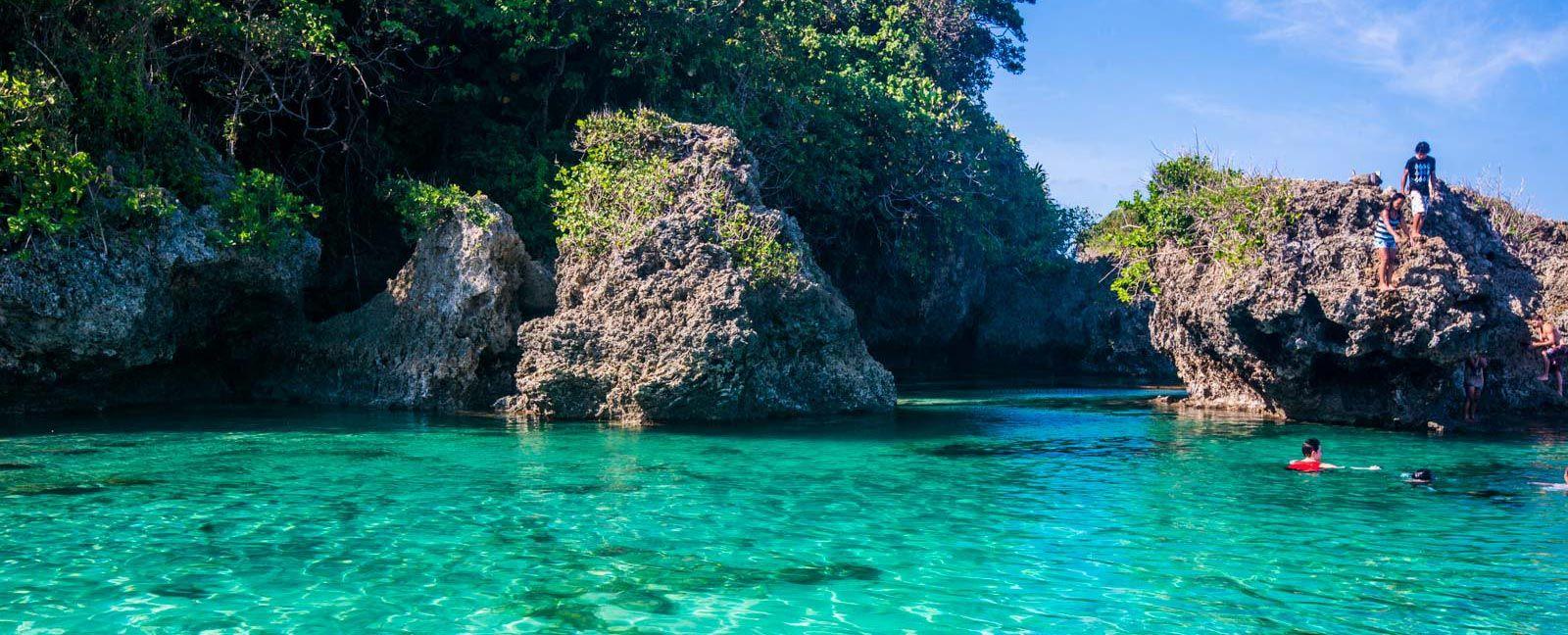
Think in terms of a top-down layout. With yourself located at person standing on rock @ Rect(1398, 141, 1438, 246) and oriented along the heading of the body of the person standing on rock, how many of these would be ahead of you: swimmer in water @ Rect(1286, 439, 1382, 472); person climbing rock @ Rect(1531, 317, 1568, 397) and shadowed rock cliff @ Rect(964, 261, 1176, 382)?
1

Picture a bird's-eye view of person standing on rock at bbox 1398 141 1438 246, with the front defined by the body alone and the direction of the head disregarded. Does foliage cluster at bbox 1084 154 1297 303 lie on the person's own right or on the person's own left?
on the person's own right

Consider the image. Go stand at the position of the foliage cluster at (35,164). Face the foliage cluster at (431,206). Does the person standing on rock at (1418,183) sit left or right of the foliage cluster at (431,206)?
right

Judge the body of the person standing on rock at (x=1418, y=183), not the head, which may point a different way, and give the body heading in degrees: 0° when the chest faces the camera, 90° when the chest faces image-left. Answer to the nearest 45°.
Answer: approximately 0°

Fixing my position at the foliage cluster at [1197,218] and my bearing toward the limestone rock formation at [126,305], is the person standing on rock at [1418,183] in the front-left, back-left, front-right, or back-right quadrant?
back-left

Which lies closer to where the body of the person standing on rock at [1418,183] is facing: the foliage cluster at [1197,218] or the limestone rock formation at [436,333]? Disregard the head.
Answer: the limestone rock formation
